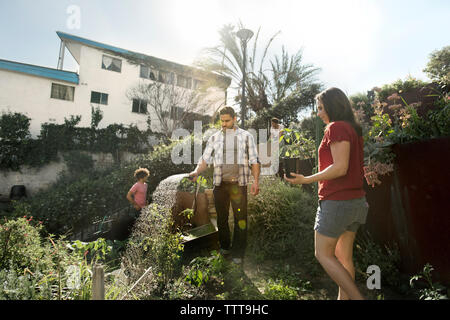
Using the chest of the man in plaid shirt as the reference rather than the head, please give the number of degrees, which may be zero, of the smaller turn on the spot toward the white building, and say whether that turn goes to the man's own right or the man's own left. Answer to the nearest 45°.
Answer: approximately 135° to the man's own right

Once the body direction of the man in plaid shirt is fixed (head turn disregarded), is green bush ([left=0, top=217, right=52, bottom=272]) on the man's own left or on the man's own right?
on the man's own right

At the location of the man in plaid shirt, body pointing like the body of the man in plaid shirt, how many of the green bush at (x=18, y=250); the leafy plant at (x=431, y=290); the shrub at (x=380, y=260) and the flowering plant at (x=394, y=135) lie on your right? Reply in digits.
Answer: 1

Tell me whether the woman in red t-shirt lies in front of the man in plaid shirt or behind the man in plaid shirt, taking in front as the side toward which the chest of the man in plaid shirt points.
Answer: in front

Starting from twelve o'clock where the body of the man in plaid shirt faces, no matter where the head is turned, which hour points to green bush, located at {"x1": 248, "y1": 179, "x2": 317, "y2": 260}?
The green bush is roughly at 8 o'clock from the man in plaid shirt.

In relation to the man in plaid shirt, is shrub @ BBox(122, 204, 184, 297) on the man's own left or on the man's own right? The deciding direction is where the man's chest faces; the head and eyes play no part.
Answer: on the man's own right

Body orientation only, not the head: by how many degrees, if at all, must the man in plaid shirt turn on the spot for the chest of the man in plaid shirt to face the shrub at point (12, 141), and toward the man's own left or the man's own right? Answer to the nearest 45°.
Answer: approximately 135° to the man's own right

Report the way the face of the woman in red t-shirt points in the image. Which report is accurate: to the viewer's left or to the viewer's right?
to the viewer's left

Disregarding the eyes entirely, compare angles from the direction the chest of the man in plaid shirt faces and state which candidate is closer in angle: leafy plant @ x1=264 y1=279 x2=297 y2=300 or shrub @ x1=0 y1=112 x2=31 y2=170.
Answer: the leafy plant

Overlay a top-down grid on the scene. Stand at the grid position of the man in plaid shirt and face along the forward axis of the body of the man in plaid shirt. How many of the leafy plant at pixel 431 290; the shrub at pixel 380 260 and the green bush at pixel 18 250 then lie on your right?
1

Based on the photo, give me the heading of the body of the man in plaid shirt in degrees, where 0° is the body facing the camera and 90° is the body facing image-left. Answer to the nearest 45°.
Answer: approximately 0°
